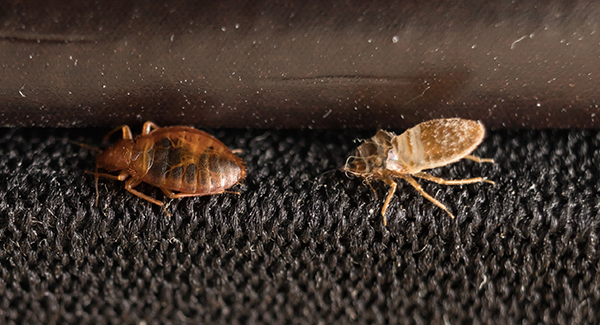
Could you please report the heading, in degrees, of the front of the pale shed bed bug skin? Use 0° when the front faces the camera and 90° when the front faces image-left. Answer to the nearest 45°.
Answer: approximately 90°

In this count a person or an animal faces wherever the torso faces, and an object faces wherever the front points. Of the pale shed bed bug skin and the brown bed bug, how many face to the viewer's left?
2

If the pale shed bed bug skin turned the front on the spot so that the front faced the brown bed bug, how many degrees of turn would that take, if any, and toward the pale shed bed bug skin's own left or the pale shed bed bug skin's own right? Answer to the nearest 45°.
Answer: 0° — it already faces it

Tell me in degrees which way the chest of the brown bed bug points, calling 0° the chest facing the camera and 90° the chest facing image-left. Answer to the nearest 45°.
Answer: approximately 90°

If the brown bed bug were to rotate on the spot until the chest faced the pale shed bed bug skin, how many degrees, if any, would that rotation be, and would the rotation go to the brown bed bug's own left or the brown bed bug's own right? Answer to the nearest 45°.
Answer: approximately 180°
